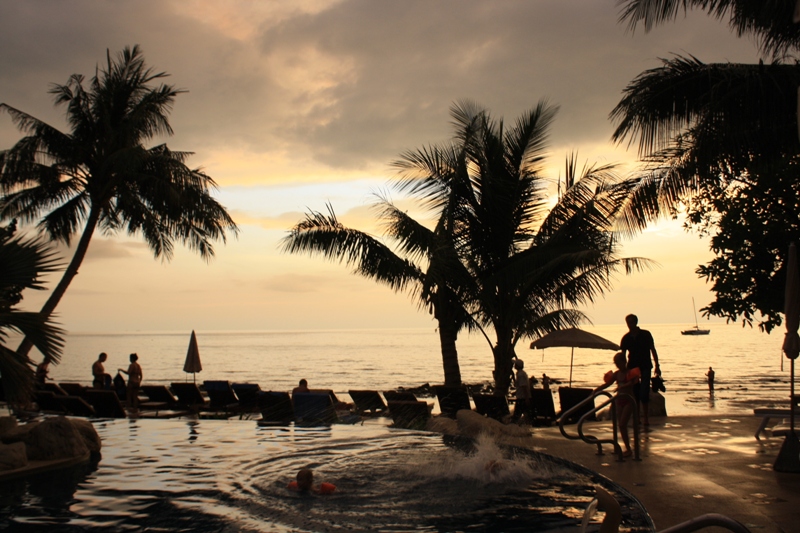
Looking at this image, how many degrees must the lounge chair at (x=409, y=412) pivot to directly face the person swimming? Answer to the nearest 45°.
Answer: approximately 180°

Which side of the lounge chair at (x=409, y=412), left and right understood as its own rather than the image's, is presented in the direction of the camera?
back

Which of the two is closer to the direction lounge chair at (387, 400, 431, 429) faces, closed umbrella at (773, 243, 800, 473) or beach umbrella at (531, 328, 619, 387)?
the beach umbrella

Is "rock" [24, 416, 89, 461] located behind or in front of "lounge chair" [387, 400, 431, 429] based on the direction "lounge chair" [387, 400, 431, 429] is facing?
behind

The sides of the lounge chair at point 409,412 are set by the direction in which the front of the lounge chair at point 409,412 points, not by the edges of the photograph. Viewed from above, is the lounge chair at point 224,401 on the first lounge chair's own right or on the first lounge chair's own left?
on the first lounge chair's own left

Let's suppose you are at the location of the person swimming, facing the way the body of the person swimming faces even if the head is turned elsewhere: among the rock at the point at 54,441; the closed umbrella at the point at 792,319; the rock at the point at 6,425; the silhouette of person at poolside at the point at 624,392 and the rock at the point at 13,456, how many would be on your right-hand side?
2

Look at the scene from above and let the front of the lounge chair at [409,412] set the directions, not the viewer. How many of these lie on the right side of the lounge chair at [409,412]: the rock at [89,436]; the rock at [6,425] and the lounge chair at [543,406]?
1

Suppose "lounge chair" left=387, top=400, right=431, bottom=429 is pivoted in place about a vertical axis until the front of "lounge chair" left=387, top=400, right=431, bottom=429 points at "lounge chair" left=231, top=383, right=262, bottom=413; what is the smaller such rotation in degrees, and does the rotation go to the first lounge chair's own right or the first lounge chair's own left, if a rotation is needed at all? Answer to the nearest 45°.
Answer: approximately 45° to the first lounge chair's own left
